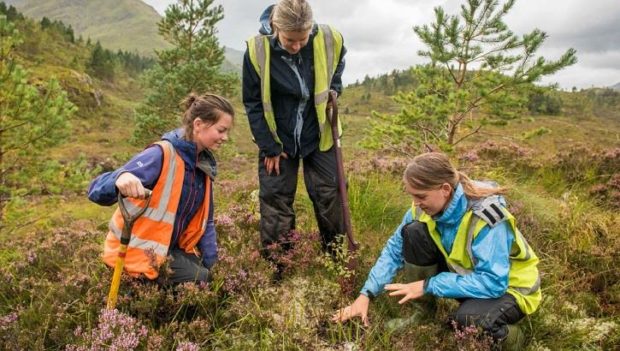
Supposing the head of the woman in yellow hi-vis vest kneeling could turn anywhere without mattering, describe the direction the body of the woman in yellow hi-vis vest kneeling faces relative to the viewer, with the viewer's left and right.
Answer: facing the viewer and to the left of the viewer

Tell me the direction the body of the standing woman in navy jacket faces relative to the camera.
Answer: toward the camera

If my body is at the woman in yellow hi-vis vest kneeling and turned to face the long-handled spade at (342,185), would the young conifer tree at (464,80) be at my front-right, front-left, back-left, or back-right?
front-right

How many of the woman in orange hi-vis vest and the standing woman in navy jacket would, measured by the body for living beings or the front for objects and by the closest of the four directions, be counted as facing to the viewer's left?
0

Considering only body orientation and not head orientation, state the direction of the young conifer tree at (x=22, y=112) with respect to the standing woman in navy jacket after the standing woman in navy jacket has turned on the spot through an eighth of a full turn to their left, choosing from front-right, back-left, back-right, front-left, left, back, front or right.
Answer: back

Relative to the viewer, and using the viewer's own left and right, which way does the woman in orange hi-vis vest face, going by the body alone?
facing the viewer and to the right of the viewer

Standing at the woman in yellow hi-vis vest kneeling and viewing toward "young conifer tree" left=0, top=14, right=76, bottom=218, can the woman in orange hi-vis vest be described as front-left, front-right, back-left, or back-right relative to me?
front-left

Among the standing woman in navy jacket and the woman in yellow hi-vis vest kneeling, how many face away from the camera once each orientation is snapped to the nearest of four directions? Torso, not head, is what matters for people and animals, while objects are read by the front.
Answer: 0

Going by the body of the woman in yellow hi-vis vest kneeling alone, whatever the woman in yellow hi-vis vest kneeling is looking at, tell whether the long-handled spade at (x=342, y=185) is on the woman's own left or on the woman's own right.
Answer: on the woman's own right

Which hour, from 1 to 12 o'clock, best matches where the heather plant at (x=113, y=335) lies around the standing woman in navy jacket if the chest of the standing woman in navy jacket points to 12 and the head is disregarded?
The heather plant is roughly at 1 o'clock from the standing woman in navy jacket.

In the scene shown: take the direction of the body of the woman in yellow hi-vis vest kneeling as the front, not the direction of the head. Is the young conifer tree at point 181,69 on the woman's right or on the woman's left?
on the woman's right

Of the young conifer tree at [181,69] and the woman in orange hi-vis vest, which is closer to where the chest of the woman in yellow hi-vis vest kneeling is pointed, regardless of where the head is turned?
the woman in orange hi-vis vest

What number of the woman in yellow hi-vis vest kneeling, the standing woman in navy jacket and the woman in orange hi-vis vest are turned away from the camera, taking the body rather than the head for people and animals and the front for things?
0

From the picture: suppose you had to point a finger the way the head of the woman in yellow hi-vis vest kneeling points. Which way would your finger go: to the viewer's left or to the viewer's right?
to the viewer's left
